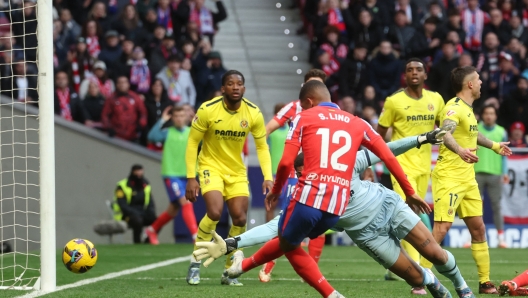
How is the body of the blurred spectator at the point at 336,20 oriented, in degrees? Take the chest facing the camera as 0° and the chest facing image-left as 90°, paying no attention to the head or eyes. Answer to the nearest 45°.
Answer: approximately 0°

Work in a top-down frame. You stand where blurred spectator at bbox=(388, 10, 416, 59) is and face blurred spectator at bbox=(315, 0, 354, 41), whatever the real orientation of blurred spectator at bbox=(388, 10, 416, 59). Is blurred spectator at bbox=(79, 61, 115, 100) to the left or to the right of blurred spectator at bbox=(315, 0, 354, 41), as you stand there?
left

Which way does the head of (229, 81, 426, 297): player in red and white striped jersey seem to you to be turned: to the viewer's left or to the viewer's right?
to the viewer's left

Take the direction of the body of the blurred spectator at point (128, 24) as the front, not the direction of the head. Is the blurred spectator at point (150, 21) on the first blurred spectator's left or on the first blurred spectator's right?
on the first blurred spectator's left

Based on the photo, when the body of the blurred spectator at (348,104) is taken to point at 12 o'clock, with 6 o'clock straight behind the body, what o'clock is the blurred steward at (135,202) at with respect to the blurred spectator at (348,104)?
the blurred steward at (135,202) is roughly at 1 o'clock from the blurred spectator at (348,104).

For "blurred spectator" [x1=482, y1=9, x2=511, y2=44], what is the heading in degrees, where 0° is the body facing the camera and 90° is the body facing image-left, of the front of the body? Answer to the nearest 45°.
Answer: approximately 0°

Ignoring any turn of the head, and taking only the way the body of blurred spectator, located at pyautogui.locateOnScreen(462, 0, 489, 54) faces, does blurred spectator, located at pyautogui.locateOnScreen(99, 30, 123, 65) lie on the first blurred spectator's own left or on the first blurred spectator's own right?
on the first blurred spectator's own right
